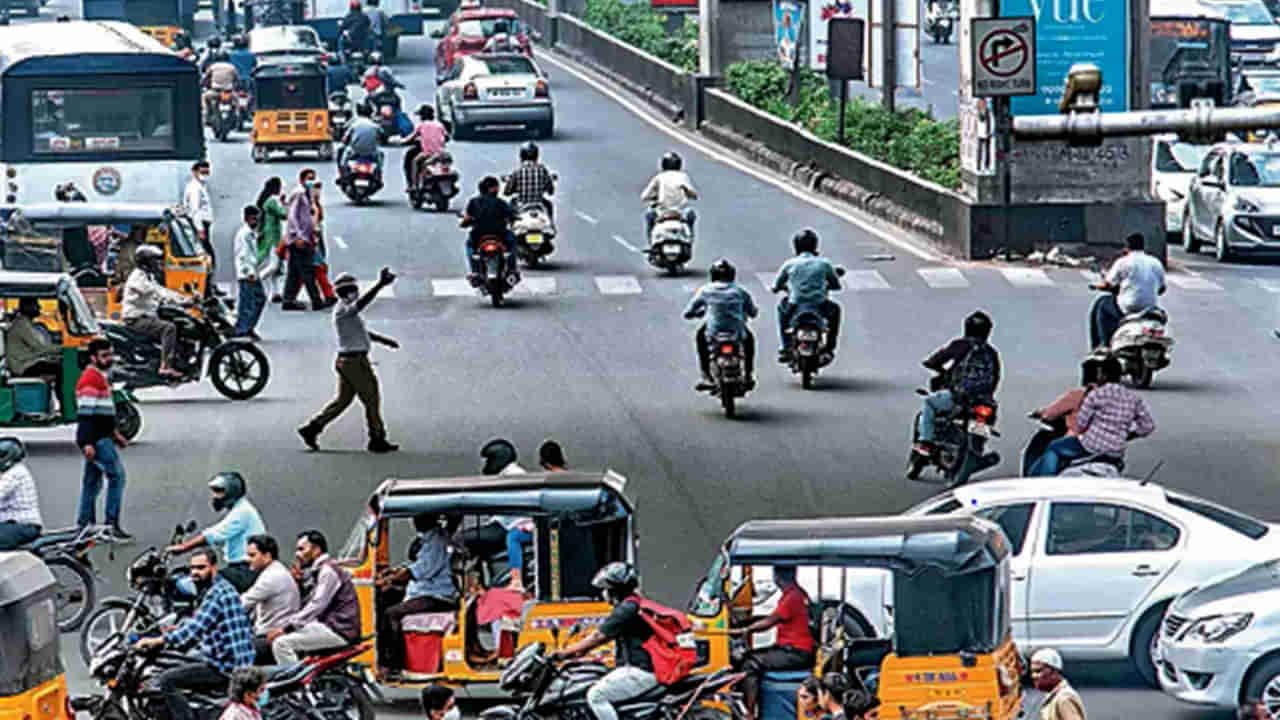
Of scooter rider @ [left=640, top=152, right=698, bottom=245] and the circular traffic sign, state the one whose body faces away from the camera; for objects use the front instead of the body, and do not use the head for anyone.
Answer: the scooter rider

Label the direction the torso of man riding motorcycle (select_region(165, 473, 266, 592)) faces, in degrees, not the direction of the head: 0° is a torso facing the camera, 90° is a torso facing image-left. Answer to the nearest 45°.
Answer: approximately 90°

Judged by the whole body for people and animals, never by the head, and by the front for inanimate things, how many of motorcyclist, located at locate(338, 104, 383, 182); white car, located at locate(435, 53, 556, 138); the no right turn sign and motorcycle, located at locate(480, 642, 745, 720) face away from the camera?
2

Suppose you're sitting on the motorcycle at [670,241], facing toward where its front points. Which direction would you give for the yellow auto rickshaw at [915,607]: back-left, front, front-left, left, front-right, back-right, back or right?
back

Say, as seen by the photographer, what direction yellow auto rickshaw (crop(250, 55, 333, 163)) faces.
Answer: facing away from the viewer

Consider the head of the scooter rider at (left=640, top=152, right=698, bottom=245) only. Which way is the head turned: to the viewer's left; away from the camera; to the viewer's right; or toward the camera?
away from the camera

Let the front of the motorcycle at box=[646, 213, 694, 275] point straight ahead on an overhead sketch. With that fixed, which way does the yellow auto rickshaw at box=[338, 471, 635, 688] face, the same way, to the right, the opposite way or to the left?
to the left

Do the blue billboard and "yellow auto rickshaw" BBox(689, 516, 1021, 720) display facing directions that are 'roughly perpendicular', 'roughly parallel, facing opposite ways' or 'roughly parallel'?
roughly perpendicular

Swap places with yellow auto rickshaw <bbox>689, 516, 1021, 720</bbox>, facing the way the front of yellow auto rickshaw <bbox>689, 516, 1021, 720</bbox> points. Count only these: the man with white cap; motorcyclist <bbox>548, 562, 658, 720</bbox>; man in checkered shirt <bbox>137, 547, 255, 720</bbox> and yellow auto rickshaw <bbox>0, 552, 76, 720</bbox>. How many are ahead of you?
3

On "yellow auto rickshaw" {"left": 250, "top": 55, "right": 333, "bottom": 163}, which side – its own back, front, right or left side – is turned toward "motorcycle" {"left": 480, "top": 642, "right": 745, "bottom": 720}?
back

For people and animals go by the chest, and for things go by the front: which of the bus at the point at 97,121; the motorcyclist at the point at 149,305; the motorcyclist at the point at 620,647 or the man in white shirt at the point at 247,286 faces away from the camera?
the bus

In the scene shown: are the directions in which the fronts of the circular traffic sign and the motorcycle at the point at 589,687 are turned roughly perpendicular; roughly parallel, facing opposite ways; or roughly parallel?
roughly perpendicular

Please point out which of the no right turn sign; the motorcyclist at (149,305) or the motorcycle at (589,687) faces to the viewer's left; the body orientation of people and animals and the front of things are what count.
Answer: the motorcycle

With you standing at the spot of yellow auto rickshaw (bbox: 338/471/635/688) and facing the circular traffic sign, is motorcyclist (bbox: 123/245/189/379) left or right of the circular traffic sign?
left

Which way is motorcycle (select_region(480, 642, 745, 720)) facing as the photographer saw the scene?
facing to the left of the viewer

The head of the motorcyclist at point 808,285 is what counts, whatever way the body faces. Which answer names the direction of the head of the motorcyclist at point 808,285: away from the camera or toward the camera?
away from the camera

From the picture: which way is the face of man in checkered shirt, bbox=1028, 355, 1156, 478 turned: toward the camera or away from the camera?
away from the camera
